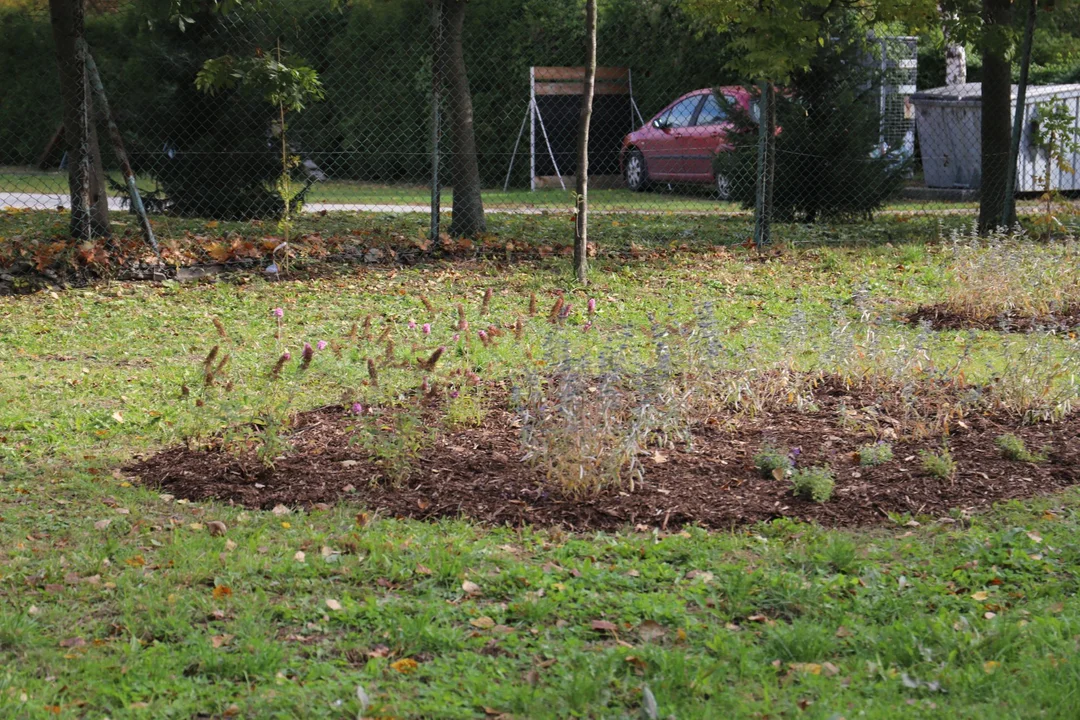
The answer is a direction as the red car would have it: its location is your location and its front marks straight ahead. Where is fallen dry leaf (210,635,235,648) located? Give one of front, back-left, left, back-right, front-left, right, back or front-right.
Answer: back-left

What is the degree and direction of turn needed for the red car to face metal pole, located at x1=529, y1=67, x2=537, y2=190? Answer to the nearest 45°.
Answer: approximately 45° to its left

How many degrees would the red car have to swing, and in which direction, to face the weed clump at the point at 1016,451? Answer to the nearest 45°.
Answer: approximately 135° to its left

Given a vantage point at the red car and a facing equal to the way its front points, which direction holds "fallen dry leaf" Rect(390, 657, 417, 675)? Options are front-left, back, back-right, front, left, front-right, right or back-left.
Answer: back-left

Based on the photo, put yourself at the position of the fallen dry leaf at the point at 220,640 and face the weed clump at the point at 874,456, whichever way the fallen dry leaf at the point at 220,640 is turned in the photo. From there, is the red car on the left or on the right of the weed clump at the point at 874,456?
left

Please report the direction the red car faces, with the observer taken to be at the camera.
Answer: facing away from the viewer and to the left of the viewer

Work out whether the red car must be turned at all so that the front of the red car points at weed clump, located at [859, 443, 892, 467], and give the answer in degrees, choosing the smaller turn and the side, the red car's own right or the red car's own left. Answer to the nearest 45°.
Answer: approximately 135° to the red car's own left

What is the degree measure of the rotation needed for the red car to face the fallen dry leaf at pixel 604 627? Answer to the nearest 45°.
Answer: approximately 135° to its left

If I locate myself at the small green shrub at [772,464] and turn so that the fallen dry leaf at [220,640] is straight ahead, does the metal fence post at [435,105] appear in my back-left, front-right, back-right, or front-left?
back-right

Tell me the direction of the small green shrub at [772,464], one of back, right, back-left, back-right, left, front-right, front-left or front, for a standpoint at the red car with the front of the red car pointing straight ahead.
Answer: back-left

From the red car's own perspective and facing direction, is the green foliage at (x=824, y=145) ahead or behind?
behind

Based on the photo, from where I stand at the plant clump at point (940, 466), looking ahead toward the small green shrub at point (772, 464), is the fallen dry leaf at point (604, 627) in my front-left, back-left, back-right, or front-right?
front-left
